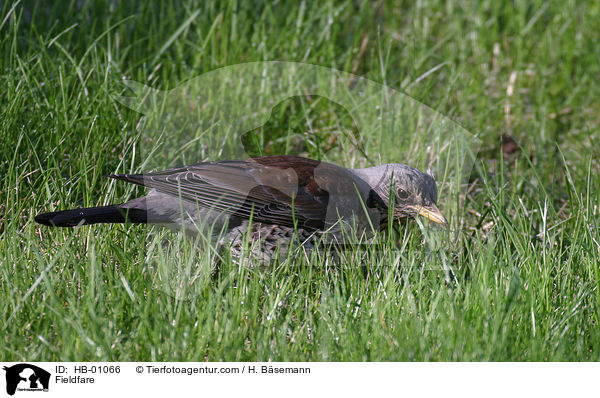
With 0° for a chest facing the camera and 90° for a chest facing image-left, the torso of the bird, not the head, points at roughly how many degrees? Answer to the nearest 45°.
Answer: approximately 270°
